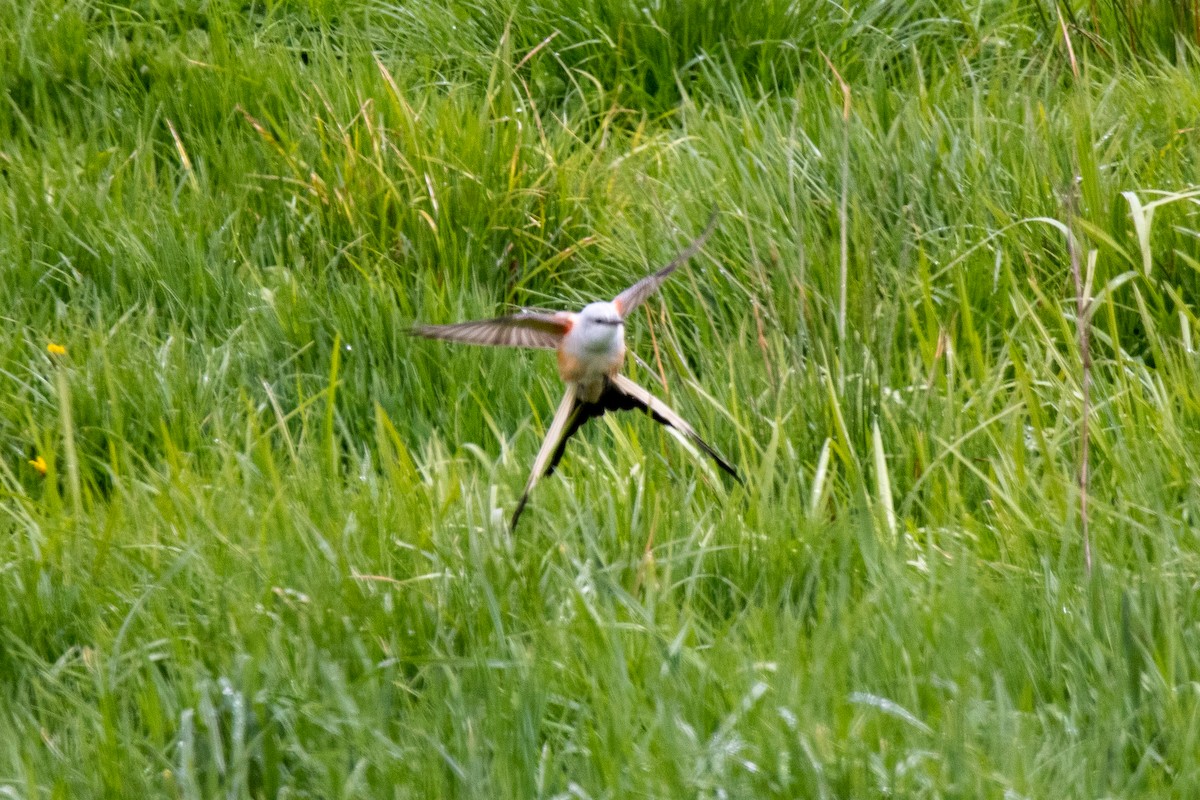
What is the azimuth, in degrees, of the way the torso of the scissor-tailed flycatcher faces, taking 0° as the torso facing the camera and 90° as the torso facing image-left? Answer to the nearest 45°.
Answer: approximately 315°
